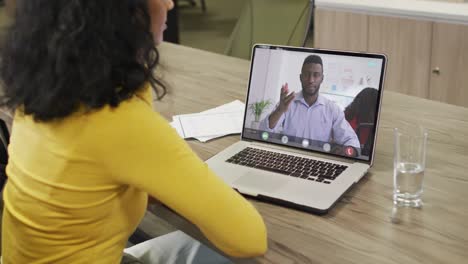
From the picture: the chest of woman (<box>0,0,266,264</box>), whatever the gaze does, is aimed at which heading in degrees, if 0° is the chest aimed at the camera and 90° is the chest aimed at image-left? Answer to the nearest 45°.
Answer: approximately 225°

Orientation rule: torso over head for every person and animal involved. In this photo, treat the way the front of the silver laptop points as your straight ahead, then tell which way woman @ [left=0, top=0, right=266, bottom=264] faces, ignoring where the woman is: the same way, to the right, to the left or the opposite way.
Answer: the opposite way

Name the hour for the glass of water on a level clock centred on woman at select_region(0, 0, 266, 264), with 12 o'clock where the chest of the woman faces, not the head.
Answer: The glass of water is roughly at 1 o'clock from the woman.

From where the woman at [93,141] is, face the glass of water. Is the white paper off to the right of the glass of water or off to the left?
left

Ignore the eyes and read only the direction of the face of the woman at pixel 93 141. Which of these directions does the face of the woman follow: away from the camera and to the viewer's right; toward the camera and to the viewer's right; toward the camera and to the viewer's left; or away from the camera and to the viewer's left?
away from the camera and to the viewer's right
